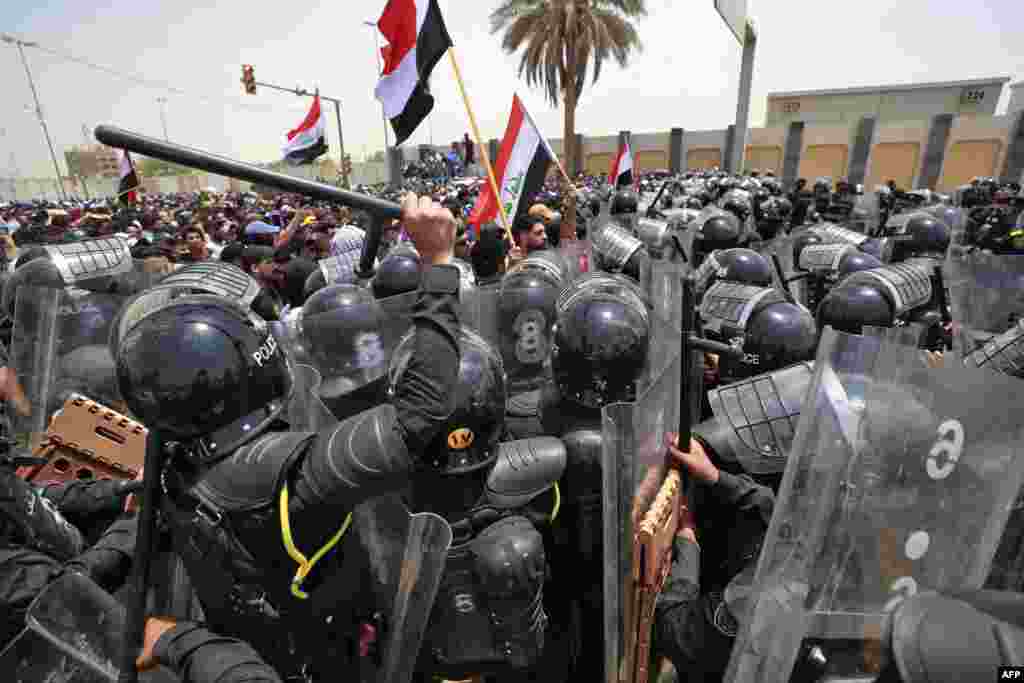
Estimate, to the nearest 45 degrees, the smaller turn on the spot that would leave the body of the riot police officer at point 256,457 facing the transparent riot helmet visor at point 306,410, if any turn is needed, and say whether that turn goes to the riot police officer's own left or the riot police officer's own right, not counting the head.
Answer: approximately 45° to the riot police officer's own left

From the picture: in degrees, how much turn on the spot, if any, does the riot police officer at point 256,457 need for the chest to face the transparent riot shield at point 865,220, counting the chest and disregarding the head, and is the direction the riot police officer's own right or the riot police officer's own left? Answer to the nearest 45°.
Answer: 0° — they already face it

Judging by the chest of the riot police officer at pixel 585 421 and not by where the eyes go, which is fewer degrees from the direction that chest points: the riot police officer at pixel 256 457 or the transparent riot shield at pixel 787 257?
the transparent riot shield

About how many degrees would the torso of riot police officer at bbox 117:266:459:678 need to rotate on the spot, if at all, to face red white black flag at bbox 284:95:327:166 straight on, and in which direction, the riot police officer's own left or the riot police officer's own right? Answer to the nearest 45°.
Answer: approximately 45° to the riot police officer's own left

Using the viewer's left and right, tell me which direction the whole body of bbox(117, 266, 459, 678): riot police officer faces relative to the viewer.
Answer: facing away from the viewer and to the right of the viewer

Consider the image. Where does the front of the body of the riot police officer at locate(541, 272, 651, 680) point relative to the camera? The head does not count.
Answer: away from the camera

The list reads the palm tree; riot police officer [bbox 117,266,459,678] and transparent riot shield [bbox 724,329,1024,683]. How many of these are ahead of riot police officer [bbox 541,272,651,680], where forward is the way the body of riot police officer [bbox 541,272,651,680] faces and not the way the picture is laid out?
1

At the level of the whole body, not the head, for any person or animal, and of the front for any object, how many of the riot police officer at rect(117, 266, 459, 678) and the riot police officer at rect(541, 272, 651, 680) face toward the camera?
0

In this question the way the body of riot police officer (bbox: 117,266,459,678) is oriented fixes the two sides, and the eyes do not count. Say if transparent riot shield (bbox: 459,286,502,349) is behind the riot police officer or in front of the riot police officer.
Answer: in front

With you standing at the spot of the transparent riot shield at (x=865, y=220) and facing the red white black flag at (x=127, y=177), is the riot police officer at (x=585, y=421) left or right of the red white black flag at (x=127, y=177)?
left

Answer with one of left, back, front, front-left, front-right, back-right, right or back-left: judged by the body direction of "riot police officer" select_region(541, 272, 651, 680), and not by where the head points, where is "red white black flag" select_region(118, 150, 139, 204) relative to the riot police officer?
front-left

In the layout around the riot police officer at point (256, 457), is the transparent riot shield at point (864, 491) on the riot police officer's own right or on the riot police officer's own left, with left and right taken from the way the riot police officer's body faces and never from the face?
on the riot police officer's own right

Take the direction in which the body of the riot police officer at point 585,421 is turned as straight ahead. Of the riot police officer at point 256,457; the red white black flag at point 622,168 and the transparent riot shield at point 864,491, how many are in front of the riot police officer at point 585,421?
1

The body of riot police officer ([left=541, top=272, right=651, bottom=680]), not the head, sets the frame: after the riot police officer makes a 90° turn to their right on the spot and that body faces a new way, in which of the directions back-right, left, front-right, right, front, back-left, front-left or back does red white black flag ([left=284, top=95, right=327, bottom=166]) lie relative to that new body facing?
back-left
